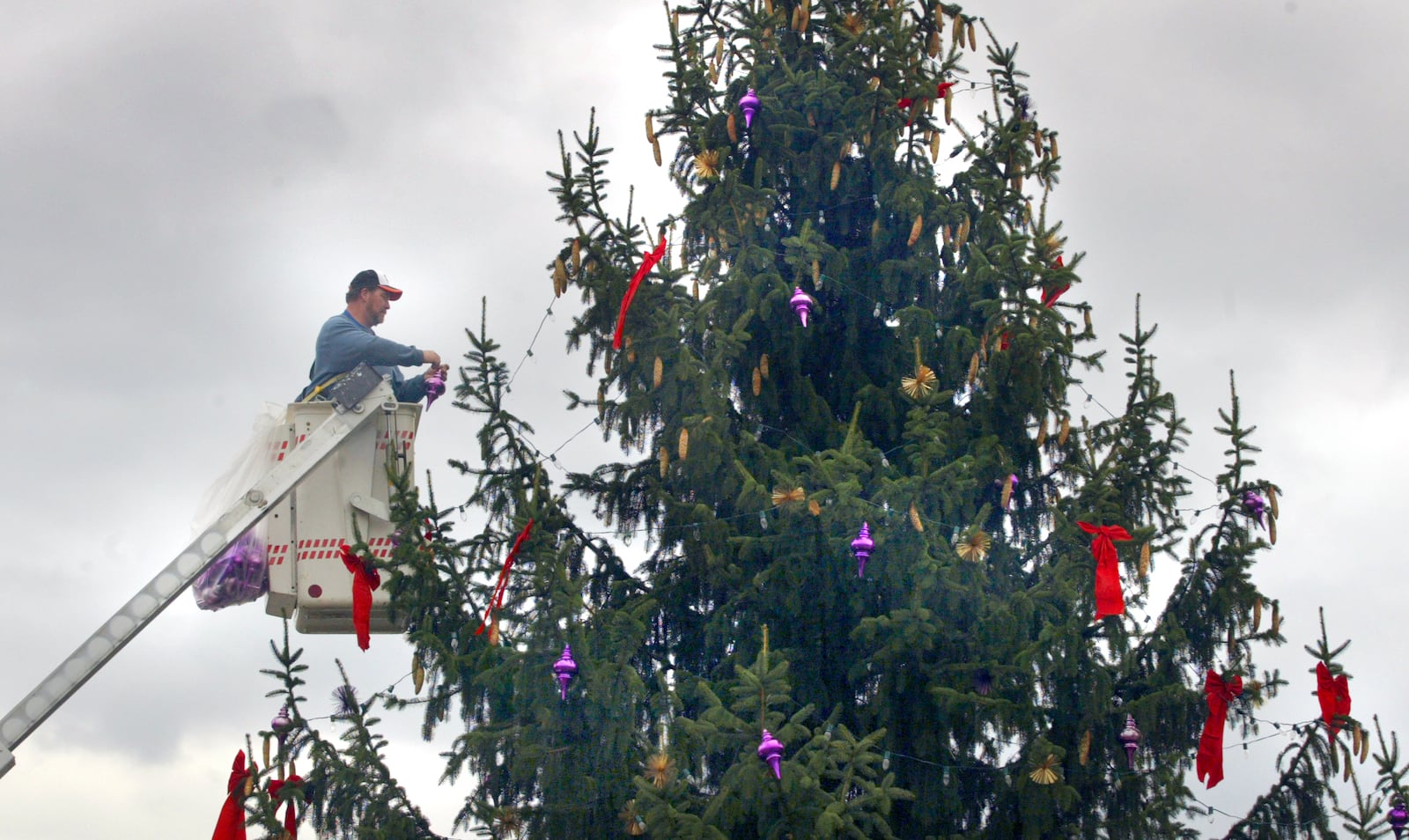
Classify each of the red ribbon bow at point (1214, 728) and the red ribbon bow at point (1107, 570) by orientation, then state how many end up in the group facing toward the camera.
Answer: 2

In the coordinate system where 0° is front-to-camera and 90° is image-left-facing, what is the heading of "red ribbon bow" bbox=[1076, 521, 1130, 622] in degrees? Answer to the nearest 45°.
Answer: approximately 0°

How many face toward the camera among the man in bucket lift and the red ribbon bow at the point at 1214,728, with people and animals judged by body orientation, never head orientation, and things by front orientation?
1

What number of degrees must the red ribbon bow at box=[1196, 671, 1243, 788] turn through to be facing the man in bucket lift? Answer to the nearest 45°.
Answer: approximately 90° to its right

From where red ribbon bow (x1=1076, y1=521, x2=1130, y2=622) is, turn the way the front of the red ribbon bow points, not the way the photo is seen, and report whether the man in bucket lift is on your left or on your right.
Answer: on your right

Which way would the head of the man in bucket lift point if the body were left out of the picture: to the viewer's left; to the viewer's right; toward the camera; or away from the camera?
to the viewer's right

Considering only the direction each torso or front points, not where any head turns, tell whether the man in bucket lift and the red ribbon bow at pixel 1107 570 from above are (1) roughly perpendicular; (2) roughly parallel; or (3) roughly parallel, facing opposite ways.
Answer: roughly perpendicular

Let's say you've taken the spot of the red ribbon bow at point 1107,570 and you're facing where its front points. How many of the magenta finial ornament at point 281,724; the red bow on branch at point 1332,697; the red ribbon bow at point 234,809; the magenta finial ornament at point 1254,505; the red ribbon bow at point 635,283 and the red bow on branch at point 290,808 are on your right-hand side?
4

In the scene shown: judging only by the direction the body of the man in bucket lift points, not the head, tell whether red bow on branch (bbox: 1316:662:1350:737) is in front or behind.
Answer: in front

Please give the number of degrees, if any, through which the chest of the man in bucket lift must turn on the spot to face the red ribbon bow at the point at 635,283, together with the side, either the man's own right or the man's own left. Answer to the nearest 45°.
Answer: approximately 45° to the man's own right

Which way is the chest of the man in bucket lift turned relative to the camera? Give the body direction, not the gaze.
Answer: to the viewer's right
